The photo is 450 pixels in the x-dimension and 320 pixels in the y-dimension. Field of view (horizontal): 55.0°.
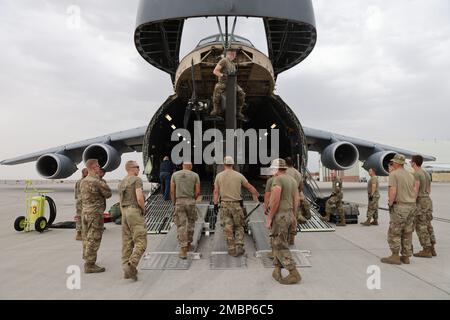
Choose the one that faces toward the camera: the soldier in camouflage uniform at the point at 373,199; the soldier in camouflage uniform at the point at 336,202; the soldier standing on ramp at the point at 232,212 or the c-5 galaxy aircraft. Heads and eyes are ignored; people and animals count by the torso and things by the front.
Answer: the c-5 galaxy aircraft

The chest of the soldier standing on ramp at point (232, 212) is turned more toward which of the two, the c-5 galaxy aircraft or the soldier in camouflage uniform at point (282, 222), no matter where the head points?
the c-5 galaxy aircraft

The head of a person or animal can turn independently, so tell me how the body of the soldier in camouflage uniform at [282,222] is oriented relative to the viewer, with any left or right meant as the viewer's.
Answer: facing away from the viewer and to the left of the viewer

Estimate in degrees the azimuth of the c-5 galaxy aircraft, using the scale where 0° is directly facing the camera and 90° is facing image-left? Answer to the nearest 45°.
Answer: approximately 0°

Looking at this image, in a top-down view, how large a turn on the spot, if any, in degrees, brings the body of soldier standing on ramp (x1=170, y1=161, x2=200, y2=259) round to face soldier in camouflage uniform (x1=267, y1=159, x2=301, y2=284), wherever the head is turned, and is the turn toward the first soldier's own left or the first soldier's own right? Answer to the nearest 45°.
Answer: approximately 135° to the first soldier's own right

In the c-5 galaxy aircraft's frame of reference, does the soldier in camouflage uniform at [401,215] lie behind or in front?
in front

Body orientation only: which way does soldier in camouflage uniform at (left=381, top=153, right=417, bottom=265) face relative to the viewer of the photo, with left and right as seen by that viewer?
facing away from the viewer and to the left of the viewer

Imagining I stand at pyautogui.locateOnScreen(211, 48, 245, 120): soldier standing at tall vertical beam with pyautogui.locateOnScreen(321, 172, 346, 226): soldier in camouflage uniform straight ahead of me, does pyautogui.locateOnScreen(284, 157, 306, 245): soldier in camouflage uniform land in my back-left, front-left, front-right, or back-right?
front-right

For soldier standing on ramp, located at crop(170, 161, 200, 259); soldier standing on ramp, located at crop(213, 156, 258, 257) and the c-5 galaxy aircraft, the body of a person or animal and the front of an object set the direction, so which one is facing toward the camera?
the c-5 galaxy aircraft

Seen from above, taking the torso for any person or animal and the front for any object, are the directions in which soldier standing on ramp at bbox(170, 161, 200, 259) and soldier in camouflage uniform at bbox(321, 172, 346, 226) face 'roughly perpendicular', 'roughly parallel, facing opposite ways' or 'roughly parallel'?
roughly perpendicular

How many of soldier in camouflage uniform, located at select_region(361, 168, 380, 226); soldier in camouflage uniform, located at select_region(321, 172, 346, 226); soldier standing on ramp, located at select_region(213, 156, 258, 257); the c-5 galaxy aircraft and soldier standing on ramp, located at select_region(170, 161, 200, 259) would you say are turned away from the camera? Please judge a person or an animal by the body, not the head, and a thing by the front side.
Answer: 2

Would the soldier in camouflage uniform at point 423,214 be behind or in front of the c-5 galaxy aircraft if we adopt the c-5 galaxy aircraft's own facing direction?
in front

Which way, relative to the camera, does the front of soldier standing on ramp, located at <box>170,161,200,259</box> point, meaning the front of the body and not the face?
away from the camera

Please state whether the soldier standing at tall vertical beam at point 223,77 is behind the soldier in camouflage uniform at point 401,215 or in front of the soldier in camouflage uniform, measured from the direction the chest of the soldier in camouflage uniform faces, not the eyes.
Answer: in front
